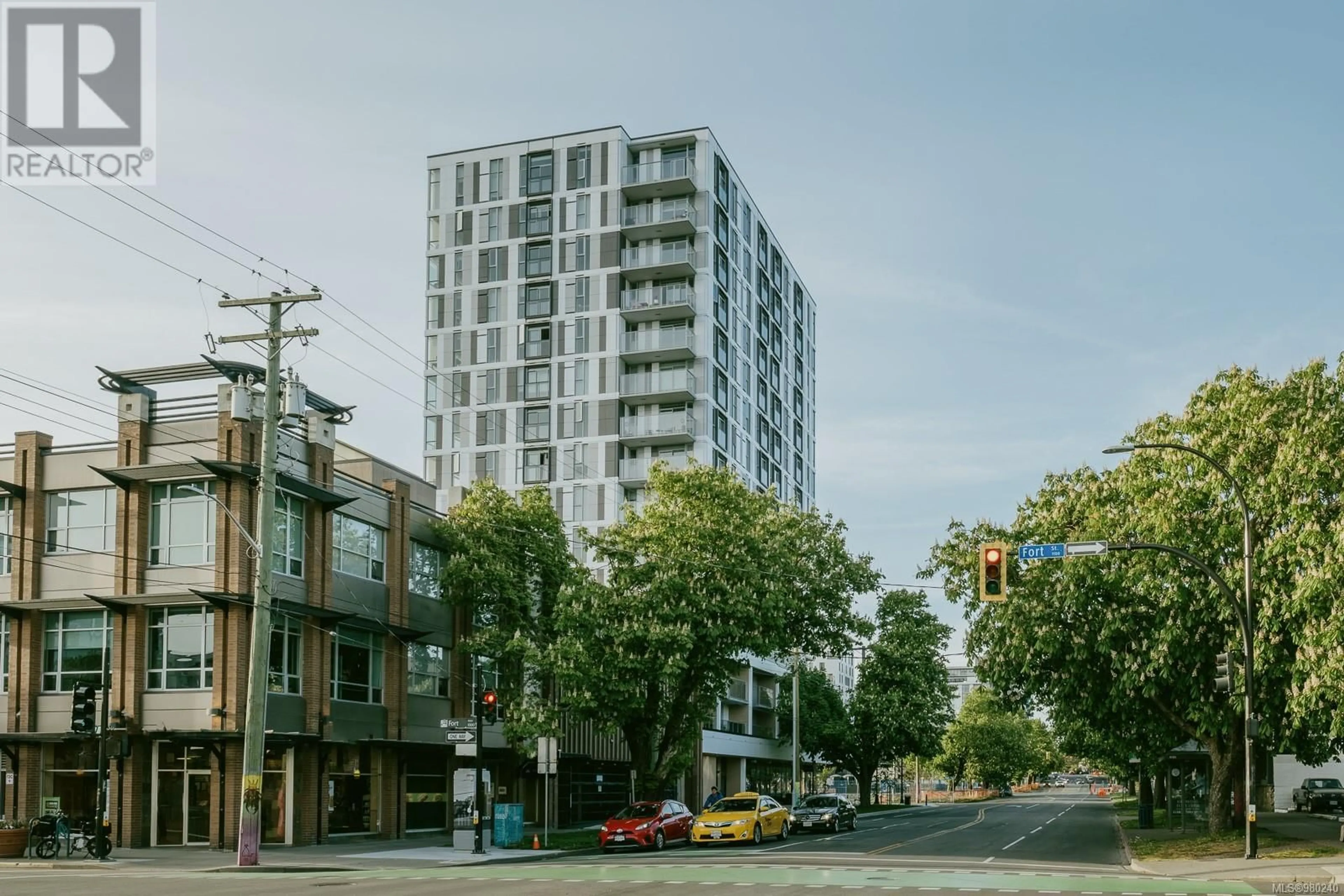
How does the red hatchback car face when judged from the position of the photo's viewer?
facing the viewer and to the left of the viewer

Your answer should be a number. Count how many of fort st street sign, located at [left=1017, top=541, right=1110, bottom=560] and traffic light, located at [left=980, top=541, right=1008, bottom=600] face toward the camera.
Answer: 2

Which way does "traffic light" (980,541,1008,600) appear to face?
toward the camera

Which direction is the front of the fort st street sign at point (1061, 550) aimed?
toward the camera

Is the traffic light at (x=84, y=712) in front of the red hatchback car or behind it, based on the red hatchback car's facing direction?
in front
